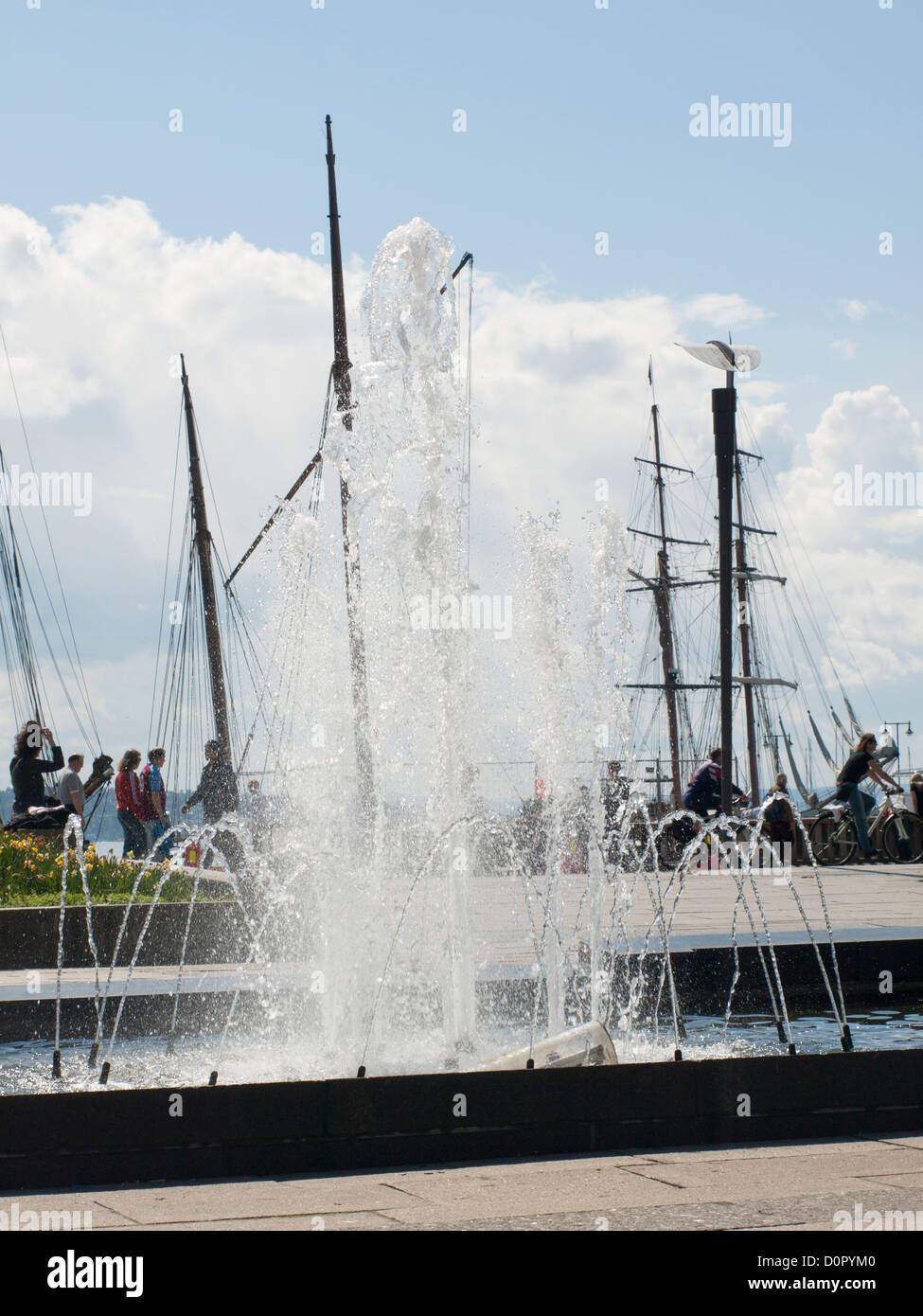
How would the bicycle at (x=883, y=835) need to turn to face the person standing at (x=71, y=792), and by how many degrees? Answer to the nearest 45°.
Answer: approximately 135° to its right

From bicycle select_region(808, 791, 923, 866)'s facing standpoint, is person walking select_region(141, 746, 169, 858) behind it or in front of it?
behind

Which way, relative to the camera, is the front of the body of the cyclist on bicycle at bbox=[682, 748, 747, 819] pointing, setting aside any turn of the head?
to the viewer's right

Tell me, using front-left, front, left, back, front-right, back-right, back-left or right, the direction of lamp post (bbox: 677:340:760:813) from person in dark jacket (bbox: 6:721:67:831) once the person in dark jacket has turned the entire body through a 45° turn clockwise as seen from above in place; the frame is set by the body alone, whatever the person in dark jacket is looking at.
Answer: front-left

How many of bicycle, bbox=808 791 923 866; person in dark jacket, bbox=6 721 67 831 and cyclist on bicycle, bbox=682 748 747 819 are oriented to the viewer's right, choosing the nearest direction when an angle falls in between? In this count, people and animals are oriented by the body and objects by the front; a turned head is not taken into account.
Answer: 3

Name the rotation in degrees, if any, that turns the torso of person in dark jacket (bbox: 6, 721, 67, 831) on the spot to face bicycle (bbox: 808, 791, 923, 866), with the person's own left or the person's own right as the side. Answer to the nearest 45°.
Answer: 0° — they already face it

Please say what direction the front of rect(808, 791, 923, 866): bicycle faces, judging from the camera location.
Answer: facing to the right of the viewer

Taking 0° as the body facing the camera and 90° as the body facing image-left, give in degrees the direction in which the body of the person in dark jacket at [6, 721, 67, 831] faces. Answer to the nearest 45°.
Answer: approximately 270°
